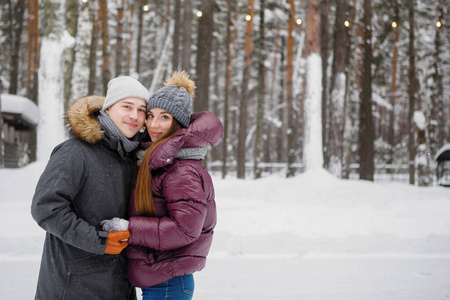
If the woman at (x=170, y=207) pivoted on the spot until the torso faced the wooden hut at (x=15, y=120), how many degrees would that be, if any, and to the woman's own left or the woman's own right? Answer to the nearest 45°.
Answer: approximately 90° to the woman's own right

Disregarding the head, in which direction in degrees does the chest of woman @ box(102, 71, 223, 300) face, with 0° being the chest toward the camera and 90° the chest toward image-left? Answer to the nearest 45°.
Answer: approximately 90°
